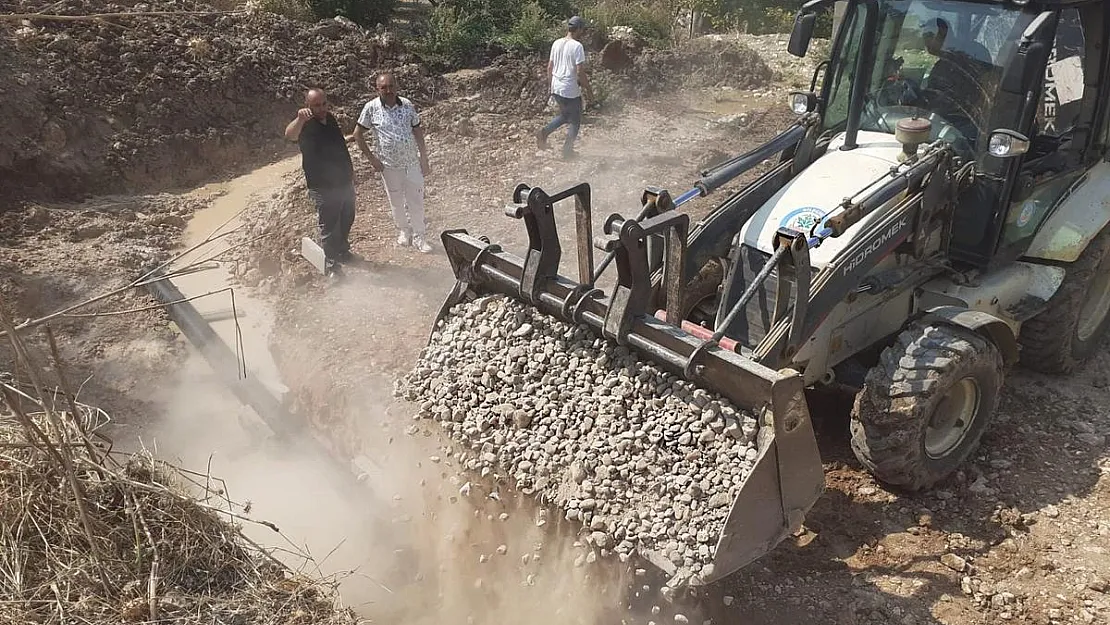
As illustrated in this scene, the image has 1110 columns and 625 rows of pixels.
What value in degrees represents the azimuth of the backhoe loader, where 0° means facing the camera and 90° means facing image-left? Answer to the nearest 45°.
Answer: approximately 45°

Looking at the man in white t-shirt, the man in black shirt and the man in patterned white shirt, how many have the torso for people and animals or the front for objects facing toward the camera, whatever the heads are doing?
2

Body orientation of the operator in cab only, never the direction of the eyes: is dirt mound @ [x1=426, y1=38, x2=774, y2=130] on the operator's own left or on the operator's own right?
on the operator's own right

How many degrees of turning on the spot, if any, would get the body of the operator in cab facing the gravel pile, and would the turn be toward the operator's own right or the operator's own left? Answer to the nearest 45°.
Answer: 0° — they already face it

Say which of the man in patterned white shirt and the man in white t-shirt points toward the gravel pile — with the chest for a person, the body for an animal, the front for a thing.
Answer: the man in patterned white shirt

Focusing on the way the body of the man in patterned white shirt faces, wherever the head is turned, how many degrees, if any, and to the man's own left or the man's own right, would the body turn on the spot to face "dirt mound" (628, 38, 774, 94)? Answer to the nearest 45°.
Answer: approximately 135° to the man's own left

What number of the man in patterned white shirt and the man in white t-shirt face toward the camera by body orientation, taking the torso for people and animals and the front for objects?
1

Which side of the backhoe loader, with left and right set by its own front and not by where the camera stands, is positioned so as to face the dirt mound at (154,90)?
right

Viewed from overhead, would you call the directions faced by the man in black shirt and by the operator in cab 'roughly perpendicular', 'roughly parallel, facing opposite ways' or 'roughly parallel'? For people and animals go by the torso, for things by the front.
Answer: roughly perpendicular
